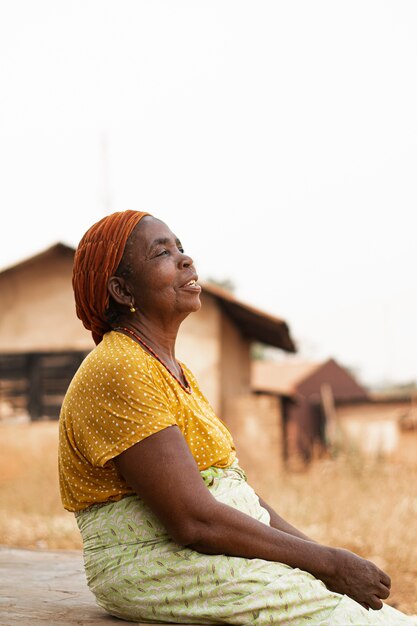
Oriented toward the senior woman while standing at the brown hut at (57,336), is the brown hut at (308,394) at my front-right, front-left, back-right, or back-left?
back-left

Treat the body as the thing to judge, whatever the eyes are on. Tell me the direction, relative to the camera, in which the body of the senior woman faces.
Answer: to the viewer's right

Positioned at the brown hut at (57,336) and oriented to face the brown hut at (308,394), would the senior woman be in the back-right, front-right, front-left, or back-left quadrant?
back-right

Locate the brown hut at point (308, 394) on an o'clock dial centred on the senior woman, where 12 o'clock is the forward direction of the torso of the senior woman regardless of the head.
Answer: The brown hut is roughly at 9 o'clock from the senior woman.

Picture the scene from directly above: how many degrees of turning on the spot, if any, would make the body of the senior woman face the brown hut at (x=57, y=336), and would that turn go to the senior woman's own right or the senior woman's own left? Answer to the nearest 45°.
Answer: approximately 90° to the senior woman's own left

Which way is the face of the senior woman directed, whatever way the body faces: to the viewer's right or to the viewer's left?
to the viewer's right
